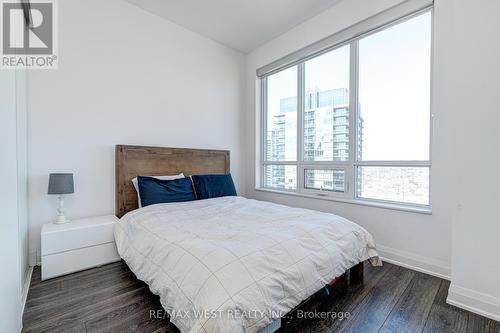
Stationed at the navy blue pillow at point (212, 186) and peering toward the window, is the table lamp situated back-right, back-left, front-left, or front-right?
back-right

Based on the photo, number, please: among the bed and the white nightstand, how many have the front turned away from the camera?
0

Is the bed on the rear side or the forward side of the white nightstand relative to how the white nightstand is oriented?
on the forward side

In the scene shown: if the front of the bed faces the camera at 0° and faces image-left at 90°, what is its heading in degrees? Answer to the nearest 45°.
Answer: approximately 315°

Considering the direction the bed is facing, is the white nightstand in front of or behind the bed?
behind

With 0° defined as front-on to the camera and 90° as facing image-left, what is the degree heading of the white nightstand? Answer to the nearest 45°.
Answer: approximately 315°

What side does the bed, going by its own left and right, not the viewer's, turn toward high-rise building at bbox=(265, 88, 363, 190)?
left

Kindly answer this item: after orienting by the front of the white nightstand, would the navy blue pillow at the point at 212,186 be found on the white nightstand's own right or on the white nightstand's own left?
on the white nightstand's own left
